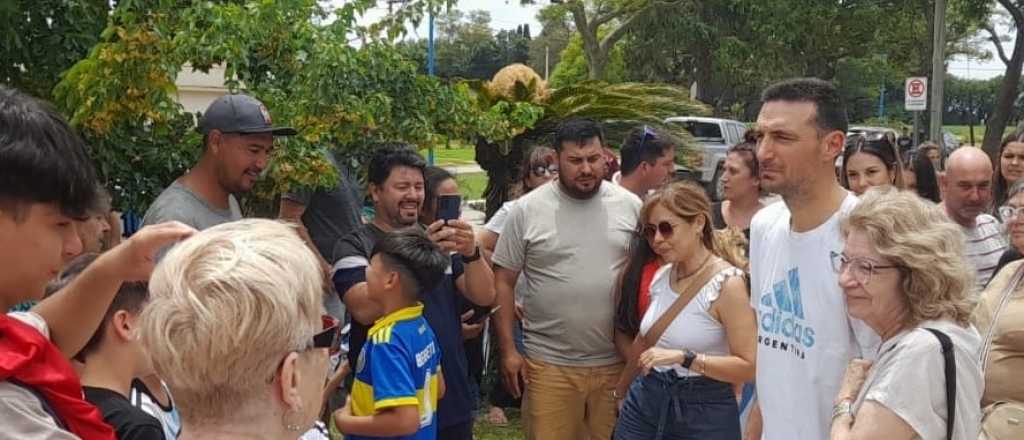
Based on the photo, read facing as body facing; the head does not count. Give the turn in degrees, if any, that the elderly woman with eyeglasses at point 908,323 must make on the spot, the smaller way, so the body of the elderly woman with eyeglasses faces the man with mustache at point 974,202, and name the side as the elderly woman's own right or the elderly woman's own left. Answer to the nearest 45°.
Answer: approximately 90° to the elderly woman's own right

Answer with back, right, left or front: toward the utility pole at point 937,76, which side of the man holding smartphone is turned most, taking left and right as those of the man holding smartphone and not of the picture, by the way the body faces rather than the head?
left

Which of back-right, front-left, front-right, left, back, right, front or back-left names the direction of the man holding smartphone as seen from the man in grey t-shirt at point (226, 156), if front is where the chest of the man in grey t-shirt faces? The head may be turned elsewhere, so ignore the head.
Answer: front-left

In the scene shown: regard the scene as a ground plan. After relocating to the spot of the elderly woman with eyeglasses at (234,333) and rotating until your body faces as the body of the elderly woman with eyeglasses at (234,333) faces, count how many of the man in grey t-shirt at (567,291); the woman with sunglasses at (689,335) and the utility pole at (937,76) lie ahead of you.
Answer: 3

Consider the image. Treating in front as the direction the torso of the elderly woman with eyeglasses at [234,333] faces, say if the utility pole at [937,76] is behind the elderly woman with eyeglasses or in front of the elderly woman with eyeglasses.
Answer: in front

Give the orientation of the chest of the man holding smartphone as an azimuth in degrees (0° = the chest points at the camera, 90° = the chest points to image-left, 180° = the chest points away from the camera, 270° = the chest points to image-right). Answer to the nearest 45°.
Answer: approximately 315°

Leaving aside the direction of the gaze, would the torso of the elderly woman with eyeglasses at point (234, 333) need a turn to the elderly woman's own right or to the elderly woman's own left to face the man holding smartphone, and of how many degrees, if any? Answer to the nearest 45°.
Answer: approximately 45° to the elderly woman's own left

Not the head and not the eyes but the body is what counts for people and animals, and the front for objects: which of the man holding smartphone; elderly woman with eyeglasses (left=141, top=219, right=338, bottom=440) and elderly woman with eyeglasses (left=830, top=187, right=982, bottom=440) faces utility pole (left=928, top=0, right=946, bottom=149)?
elderly woman with eyeglasses (left=141, top=219, right=338, bottom=440)

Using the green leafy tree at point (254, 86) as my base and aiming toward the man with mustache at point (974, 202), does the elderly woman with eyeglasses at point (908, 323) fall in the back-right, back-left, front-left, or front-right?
front-right

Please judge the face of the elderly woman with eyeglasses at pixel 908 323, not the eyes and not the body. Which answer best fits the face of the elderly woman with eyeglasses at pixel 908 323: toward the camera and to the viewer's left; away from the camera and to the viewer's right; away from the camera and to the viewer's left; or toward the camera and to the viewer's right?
toward the camera and to the viewer's left

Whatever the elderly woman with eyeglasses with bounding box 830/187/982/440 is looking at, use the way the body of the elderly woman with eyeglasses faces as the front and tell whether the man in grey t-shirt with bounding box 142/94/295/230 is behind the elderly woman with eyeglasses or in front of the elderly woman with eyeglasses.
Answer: in front

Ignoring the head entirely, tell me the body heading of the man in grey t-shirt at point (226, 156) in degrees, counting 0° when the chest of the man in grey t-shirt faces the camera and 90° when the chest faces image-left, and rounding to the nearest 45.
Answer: approximately 315°

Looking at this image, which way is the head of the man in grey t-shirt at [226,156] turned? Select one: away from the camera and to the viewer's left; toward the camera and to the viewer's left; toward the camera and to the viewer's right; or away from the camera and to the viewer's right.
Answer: toward the camera and to the viewer's right

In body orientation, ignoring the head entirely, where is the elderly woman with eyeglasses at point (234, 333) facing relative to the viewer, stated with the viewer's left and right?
facing away from the viewer and to the right of the viewer
